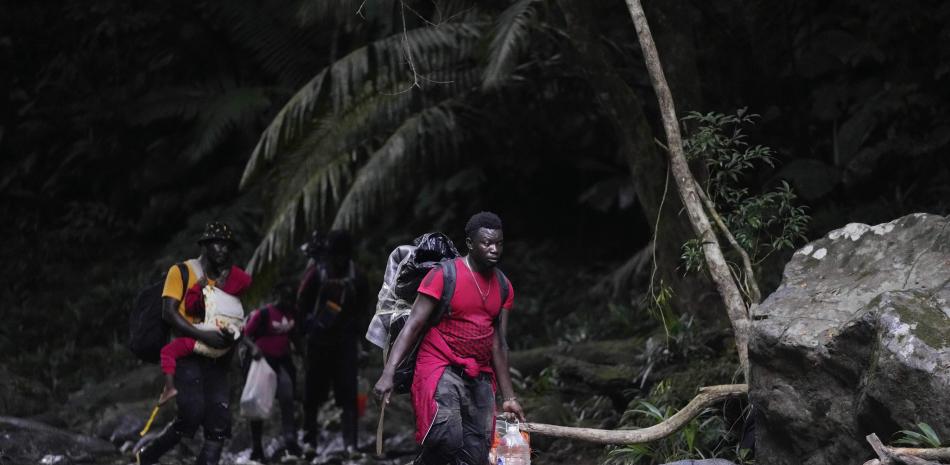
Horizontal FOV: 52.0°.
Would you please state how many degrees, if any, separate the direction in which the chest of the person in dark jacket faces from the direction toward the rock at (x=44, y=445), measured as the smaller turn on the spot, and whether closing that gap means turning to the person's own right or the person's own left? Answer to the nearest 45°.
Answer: approximately 90° to the person's own right

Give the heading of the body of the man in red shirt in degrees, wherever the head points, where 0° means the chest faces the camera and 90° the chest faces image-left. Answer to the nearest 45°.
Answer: approximately 315°

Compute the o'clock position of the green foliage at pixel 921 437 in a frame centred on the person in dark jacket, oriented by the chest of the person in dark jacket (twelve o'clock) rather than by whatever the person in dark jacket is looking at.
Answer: The green foliage is roughly at 11 o'clock from the person in dark jacket.

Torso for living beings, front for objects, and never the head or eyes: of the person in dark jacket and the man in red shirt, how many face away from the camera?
0

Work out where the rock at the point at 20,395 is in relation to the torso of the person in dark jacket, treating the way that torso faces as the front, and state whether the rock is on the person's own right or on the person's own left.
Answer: on the person's own right

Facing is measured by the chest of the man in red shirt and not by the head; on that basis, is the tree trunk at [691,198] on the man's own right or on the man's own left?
on the man's own left

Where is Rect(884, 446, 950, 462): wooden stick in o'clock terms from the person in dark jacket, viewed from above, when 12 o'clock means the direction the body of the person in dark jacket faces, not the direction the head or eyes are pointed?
The wooden stick is roughly at 11 o'clock from the person in dark jacket.

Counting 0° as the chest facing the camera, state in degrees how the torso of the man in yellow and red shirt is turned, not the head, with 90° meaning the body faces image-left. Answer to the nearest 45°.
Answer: approximately 315°

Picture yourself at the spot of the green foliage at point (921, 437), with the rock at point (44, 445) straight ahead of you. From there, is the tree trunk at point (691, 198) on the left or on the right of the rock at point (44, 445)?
right
